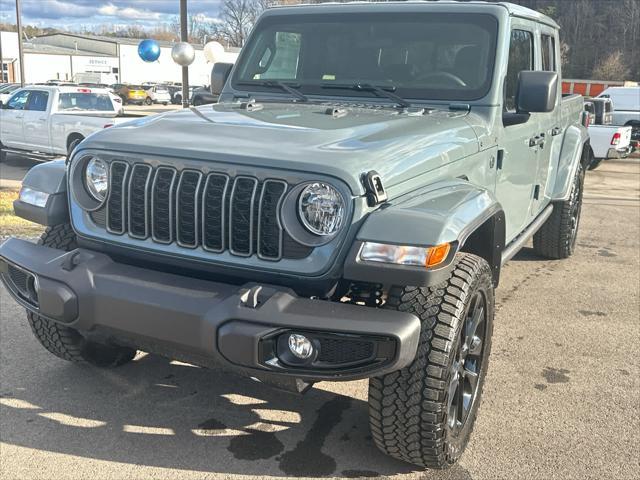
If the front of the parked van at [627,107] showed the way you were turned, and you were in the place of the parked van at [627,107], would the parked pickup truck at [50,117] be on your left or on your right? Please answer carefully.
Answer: on your left

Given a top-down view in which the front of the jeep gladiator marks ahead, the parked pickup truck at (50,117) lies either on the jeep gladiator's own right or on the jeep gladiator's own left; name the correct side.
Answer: on the jeep gladiator's own right

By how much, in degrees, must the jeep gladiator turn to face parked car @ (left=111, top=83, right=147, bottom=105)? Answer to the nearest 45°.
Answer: approximately 135° to its right

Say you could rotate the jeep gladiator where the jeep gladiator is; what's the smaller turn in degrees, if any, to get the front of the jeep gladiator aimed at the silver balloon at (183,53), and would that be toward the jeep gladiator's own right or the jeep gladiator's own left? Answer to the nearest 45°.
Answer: approximately 135° to the jeep gladiator's own right

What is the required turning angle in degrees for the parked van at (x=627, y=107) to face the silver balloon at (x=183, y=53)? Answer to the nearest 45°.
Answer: approximately 45° to its left

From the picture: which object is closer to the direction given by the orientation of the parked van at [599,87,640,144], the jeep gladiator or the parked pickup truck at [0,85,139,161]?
the parked pickup truck

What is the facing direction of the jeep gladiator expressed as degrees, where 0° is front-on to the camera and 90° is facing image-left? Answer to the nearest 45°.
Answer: approximately 45°

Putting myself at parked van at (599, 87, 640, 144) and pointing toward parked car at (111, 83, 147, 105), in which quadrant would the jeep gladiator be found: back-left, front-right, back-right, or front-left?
back-left

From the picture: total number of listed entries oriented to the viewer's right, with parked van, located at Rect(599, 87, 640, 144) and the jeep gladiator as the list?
0

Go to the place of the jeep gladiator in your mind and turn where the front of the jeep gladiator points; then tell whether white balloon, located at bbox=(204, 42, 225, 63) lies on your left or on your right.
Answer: on your right
